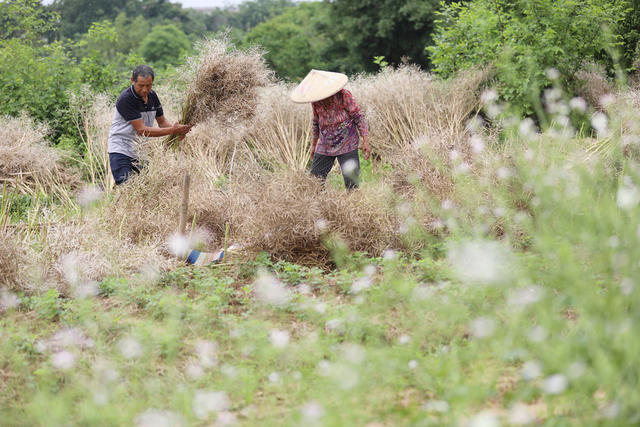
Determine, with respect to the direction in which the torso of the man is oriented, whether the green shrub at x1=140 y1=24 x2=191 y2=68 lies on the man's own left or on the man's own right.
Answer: on the man's own left

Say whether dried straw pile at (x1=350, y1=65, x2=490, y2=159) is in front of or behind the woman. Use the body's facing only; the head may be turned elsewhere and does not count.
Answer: behind

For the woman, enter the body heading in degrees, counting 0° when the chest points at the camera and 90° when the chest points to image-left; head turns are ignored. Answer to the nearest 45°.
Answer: approximately 45°

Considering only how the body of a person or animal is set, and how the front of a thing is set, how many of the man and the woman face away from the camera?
0

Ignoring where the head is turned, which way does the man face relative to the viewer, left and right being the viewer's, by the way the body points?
facing the viewer and to the right of the viewer

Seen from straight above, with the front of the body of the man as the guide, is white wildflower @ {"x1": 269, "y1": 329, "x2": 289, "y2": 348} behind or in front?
in front

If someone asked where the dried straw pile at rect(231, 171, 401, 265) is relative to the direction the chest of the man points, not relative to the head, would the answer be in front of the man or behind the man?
in front

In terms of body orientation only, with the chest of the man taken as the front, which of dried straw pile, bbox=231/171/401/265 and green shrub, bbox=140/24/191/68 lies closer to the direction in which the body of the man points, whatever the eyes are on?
the dried straw pile

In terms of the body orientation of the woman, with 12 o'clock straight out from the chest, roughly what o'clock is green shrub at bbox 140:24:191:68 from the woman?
The green shrub is roughly at 4 o'clock from the woman.

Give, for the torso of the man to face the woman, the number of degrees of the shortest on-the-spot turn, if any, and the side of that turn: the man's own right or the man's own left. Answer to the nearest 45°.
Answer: approximately 45° to the man's own left

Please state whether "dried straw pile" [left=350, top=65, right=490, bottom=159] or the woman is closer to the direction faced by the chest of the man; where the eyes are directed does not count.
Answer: the woman

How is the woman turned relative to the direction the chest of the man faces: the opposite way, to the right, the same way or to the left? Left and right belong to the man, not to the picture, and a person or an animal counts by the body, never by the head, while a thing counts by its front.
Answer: to the right
